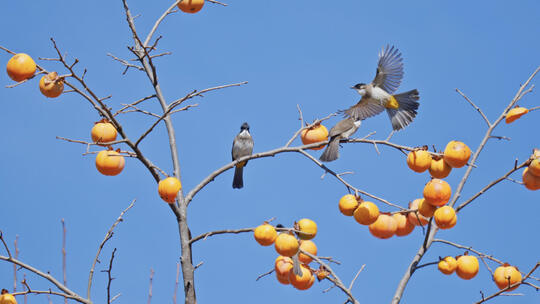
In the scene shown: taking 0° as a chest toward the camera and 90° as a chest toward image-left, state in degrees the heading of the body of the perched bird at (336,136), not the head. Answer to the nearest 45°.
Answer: approximately 270°

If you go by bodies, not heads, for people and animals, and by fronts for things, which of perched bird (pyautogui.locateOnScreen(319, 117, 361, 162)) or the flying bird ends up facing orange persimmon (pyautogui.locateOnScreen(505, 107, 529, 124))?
the perched bird

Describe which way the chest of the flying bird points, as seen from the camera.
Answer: to the viewer's left

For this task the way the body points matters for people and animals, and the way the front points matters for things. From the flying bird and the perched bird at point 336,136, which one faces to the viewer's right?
the perched bird

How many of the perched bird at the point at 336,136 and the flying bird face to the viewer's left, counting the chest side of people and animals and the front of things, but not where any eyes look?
1
